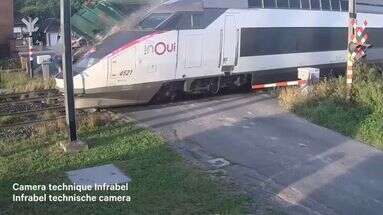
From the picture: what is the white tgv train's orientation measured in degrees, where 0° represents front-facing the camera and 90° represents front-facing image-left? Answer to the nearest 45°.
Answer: approximately 45°

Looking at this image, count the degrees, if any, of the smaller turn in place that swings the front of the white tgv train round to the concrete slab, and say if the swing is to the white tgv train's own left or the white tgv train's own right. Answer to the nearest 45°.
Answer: approximately 45° to the white tgv train's own left

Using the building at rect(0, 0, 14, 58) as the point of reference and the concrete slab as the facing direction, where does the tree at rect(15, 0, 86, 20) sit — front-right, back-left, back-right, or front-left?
back-left

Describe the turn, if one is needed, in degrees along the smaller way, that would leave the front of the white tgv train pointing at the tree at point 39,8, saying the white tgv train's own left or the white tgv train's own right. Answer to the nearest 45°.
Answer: approximately 90° to the white tgv train's own right

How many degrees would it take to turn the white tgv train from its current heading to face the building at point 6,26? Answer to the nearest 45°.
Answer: approximately 90° to its right
